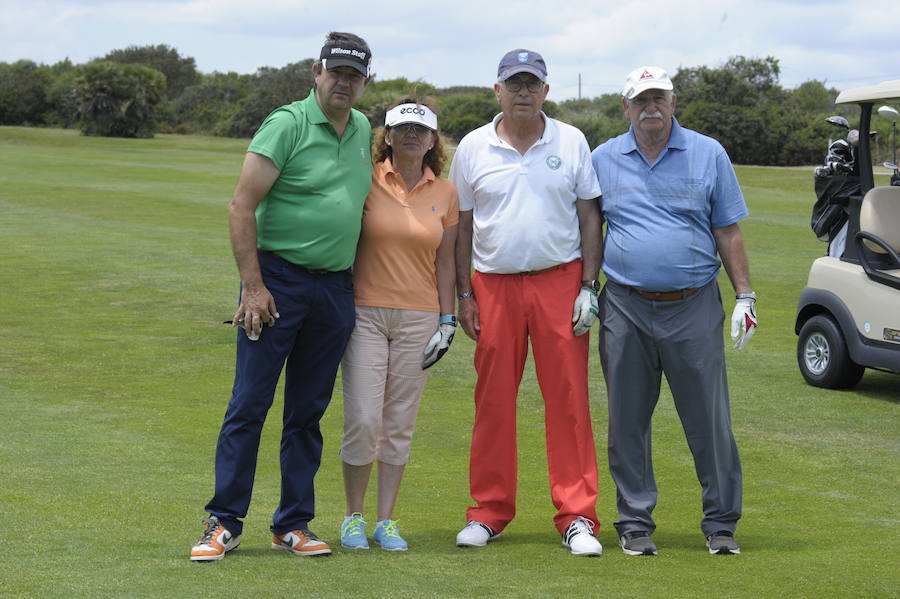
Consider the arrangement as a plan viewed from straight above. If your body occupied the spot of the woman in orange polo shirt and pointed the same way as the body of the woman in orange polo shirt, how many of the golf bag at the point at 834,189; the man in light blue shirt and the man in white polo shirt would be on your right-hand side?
0

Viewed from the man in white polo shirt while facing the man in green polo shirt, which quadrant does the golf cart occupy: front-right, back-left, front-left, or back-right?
back-right

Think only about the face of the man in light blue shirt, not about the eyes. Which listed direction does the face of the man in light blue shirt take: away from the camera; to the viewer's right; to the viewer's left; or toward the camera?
toward the camera

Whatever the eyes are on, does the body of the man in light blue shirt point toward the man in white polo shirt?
no

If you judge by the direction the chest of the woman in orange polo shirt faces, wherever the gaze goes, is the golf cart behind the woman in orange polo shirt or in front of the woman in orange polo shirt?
behind

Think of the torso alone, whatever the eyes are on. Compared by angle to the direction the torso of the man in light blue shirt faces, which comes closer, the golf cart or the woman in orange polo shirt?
the woman in orange polo shirt

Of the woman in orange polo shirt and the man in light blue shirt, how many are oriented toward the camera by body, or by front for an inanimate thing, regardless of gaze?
2

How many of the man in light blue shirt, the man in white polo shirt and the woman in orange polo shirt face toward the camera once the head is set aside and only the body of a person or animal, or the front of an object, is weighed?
3

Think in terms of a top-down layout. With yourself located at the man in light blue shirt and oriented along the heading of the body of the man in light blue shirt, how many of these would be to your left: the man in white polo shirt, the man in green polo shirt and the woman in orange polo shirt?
0

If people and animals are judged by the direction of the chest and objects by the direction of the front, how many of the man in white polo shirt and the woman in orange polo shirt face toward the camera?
2

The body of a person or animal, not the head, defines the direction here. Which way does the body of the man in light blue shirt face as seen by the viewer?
toward the camera

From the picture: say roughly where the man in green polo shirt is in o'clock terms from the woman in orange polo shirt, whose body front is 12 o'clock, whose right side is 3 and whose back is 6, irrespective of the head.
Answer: The man in green polo shirt is roughly at 2 o'clock from the woman in orange polo shirt.

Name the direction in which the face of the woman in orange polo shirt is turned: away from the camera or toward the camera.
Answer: toward the camera

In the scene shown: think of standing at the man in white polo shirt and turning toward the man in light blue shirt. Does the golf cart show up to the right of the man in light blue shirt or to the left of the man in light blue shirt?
left

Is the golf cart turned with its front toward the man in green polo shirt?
no

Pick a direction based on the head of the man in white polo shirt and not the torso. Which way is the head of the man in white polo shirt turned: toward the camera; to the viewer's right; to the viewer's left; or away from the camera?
toward the camera
